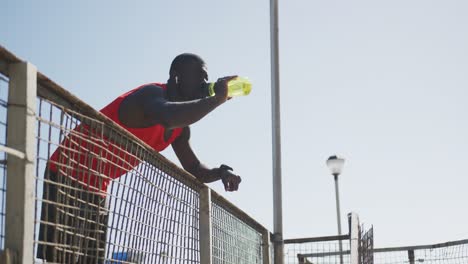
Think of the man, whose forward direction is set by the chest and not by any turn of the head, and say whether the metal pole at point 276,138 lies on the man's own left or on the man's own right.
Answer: on the man's own left

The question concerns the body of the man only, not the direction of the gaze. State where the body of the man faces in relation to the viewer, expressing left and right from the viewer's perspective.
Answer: facing to the right of the viewer
